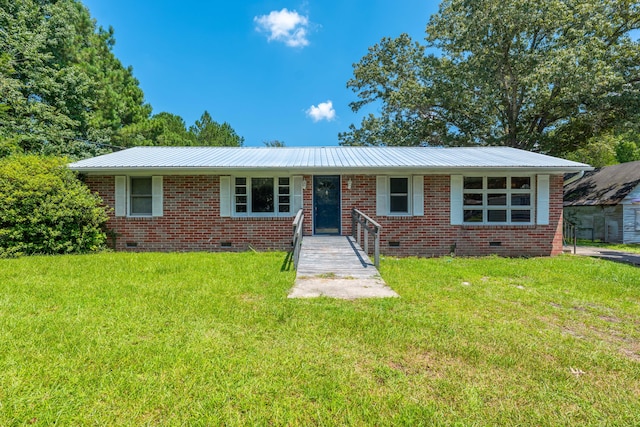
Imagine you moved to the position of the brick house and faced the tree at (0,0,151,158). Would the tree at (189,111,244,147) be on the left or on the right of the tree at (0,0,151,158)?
right

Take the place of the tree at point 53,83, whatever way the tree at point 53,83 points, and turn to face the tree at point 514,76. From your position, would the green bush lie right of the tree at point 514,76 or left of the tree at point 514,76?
right

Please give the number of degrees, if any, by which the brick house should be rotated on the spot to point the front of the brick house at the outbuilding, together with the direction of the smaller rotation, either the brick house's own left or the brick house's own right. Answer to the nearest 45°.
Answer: approximately 135° to the brick house's own left

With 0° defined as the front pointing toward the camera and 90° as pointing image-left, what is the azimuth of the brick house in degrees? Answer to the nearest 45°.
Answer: approximately 0°

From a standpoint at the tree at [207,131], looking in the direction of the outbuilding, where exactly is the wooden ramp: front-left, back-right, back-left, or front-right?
front-right

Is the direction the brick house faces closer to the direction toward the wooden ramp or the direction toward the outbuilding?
the wooden ramp

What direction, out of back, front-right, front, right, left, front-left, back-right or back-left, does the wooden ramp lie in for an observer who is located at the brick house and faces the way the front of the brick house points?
front

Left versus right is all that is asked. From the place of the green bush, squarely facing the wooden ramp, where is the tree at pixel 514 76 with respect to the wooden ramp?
left

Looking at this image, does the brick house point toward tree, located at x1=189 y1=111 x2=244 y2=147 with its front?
no

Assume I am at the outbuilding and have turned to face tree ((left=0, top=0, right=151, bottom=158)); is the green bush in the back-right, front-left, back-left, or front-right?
front-left

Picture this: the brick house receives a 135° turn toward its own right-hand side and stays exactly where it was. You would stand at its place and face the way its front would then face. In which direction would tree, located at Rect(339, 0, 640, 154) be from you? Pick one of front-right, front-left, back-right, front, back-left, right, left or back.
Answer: right

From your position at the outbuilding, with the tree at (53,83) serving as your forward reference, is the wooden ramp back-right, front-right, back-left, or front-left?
front-left

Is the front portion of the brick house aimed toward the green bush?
no

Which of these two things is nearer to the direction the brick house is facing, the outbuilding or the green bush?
the green bush

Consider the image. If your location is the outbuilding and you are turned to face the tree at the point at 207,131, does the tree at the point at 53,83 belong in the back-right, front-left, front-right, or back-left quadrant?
front-left

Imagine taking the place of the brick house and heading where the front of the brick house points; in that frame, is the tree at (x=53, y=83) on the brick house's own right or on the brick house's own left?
on the brick house's own right
